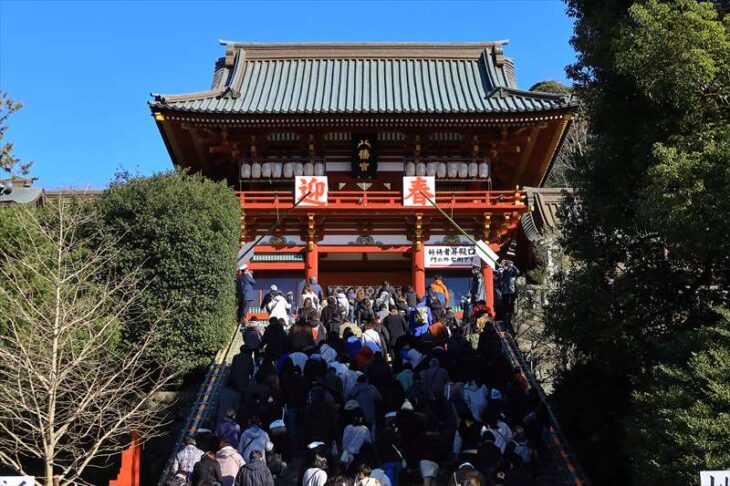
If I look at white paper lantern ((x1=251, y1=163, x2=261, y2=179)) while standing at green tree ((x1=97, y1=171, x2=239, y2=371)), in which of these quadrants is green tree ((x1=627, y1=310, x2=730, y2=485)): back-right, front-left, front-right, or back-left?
back-right

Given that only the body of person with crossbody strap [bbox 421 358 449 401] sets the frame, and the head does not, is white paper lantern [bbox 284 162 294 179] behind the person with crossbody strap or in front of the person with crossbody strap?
in front

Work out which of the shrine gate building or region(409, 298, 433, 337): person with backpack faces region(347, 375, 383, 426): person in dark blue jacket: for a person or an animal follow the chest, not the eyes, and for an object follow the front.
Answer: the shrine gate building

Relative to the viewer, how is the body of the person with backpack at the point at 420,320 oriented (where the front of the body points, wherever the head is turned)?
away from the camera

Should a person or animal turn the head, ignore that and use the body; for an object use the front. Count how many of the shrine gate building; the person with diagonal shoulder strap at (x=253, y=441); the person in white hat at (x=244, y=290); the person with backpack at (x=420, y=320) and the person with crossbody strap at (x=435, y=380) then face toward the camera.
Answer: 1

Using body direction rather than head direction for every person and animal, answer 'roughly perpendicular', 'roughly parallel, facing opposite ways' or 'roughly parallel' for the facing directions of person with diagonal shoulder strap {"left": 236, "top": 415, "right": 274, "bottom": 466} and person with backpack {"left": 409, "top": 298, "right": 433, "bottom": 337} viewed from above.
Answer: roughly parallel

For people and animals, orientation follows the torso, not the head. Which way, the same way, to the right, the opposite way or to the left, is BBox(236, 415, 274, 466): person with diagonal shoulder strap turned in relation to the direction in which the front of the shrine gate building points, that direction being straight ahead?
the opposite way

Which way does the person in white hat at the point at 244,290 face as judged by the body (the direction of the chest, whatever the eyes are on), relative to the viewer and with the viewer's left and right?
facing to the right of the viewer

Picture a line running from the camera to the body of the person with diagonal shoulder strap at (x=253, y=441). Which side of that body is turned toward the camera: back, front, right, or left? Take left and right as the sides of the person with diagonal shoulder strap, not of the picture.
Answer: back

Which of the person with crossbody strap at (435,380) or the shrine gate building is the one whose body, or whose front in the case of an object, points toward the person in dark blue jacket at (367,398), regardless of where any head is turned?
the shrine gate building

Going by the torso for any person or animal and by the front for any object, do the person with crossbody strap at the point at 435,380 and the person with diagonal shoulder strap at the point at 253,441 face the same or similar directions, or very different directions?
same or similar directions

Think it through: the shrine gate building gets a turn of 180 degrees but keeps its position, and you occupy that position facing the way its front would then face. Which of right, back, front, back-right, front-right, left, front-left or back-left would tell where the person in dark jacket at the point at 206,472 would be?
back

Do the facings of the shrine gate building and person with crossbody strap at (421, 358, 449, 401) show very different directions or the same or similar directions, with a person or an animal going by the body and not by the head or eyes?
very different directions

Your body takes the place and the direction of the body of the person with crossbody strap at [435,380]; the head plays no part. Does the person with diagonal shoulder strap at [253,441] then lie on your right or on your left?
on your left

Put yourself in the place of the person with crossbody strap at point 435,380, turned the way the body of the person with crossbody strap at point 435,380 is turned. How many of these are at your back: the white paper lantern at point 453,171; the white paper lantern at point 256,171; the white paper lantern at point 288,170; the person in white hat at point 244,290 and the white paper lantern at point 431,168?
0

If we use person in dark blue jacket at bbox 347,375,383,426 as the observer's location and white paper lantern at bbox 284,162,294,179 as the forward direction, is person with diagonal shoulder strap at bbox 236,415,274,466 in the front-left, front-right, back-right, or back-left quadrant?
back-left

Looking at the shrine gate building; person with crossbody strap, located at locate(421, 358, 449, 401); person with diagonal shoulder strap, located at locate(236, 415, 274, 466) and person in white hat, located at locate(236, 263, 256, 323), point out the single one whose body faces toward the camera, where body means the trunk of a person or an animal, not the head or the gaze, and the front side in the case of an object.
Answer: the shrine gate building

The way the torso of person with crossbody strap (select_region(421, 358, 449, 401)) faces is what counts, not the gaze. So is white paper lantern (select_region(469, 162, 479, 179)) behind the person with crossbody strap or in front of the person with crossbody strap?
in front

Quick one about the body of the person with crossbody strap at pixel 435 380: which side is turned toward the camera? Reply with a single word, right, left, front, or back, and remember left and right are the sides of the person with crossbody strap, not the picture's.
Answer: back
